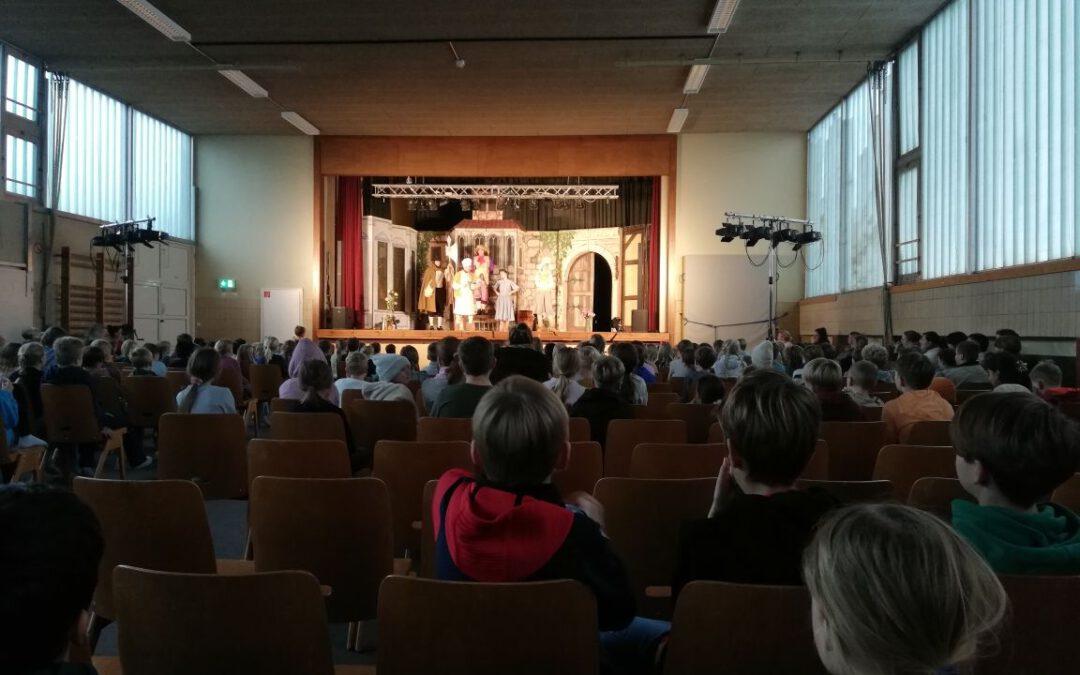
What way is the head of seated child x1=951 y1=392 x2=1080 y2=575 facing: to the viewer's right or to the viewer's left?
to the viewer's left

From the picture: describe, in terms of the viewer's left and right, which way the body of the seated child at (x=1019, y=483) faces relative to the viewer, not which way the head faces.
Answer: facing away from the viewer and to the left of the viewer

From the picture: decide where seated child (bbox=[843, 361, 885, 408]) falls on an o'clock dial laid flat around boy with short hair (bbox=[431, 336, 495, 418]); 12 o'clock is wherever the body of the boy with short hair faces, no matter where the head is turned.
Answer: The seated child is roughly at 3 o'clock from the boy with short hair.

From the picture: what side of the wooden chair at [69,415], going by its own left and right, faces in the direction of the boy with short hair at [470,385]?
right

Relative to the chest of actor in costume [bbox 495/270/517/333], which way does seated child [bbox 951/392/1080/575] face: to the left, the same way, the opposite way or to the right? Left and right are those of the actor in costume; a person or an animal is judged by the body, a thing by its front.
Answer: the opposite way

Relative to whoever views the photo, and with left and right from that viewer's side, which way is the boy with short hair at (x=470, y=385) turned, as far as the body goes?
facing away from the viewer

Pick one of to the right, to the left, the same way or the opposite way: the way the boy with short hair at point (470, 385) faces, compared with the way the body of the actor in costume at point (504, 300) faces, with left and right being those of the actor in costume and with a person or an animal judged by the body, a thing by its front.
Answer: the opposite way

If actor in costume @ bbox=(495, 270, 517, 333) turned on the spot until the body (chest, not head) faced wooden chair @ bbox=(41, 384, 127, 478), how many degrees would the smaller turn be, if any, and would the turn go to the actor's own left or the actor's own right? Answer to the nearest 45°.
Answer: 0° — they already face it

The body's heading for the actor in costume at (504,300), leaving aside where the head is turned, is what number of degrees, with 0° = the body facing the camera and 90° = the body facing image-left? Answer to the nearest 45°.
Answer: approximately 0°

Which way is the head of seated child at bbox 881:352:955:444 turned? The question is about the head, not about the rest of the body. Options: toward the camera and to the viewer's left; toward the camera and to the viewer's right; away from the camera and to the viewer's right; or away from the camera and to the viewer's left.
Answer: away from the camera and to the viewer's left

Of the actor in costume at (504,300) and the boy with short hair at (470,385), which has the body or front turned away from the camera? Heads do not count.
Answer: the boy with short hair

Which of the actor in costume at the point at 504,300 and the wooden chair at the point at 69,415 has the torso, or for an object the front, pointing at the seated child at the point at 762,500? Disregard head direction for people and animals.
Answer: the actor in costume

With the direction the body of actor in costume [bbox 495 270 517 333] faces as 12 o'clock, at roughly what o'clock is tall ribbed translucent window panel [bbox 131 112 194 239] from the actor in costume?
The tall ribbed translucent window panel is roughly at 2 o'clock from the actor in costume.

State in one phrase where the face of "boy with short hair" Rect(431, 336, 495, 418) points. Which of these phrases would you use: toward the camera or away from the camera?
away from the camera

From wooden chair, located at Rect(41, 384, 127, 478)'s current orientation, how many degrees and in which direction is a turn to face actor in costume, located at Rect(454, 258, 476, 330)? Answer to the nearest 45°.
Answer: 0° — it already faces them
